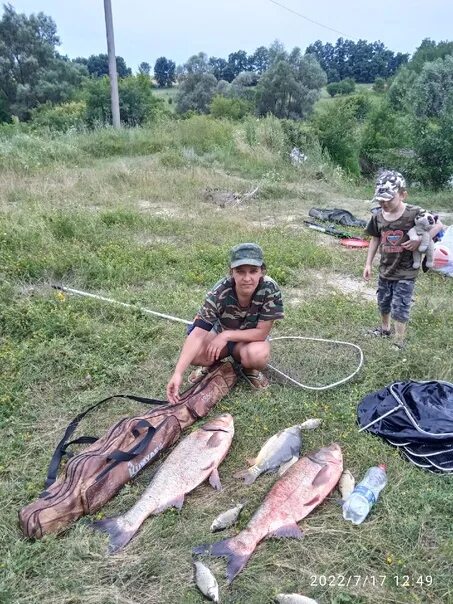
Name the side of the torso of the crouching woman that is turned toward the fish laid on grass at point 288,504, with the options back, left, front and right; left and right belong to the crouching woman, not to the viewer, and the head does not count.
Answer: front

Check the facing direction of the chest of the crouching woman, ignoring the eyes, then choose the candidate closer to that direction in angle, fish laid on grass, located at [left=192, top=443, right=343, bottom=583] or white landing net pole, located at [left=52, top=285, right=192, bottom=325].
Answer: the fish laid on grass

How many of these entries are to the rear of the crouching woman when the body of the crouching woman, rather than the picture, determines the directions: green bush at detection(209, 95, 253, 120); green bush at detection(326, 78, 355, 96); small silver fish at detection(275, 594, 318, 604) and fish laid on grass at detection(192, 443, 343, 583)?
2

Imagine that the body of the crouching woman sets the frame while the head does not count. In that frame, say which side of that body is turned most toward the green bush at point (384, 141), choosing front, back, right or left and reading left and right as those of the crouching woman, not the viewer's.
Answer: back

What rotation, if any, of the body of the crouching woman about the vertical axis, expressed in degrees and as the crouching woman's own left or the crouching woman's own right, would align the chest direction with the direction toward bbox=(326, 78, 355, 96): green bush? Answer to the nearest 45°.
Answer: approximately 180°

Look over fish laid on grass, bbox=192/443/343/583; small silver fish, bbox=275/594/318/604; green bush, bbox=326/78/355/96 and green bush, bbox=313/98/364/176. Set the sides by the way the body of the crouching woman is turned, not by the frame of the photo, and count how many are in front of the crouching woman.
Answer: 2

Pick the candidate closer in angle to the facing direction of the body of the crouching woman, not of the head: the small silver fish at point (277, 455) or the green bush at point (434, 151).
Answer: the small silver fish

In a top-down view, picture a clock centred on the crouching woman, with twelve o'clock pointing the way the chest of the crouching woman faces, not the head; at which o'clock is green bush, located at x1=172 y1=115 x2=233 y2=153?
The green bush is roughly at 6 o'clock from the crouching woman.

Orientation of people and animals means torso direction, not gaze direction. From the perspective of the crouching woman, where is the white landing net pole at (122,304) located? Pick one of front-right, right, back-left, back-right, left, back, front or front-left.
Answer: back-right

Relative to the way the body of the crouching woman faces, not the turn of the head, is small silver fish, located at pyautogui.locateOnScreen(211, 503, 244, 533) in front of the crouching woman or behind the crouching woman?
in front

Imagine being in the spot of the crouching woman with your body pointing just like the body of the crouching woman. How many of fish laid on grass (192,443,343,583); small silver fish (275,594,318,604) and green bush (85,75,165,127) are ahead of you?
2

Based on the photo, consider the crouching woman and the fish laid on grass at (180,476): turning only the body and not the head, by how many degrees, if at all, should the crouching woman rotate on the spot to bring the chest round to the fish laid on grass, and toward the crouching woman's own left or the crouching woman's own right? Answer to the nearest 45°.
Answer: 0° — they already face it

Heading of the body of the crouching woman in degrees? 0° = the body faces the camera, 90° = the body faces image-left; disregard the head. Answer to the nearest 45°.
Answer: approximately 0°

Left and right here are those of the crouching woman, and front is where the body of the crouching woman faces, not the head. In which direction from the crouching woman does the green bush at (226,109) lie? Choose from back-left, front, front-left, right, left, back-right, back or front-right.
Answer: back
